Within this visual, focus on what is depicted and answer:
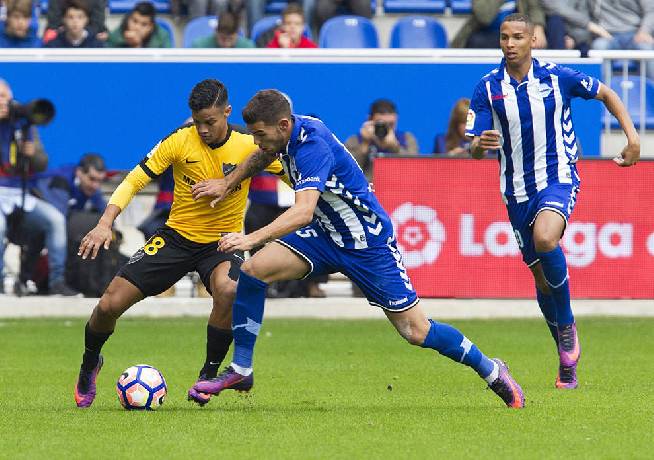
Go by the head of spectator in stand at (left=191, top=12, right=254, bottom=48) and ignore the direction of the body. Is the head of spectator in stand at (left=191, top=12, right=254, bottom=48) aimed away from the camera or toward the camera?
toward the camera

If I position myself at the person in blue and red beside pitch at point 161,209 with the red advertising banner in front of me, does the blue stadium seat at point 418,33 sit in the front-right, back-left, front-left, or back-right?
front-left

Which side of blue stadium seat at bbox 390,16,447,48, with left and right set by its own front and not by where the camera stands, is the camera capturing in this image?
front

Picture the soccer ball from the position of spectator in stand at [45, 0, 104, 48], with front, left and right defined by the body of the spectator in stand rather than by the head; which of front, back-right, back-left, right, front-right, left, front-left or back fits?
front

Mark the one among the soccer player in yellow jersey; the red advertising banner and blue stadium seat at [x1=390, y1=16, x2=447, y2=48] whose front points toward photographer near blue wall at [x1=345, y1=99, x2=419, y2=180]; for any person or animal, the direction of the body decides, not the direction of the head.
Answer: the blue stadium seat

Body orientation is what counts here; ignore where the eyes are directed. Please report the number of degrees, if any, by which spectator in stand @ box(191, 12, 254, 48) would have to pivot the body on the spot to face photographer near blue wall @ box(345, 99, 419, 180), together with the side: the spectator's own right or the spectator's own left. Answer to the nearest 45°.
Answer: approximately 45° to the spectator's own left

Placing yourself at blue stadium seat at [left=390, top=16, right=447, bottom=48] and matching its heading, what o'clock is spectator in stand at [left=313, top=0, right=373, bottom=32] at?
The spectator in stand is roughly at 3 o'clock from the blue stadium seat.

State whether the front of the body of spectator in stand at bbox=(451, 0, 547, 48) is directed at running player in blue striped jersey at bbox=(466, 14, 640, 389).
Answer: yes

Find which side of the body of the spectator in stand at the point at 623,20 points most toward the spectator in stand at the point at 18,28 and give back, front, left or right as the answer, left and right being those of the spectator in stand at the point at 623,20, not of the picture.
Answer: right

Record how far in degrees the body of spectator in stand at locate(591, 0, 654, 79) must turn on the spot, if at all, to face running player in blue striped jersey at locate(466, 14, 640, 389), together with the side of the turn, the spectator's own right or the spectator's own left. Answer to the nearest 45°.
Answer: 0° — they already face them

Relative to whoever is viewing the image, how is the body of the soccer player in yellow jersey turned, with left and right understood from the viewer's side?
facing the viewer

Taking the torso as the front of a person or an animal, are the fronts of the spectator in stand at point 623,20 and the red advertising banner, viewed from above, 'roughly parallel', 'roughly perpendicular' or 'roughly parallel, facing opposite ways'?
roughly parallel

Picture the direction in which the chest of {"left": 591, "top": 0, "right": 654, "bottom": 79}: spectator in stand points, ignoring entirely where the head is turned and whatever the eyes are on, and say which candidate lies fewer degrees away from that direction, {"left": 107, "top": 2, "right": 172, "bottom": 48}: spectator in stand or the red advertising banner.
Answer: the red advertising banner

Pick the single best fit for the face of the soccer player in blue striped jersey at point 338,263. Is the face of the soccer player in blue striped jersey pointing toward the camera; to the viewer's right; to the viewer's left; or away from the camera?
to the viewer's left

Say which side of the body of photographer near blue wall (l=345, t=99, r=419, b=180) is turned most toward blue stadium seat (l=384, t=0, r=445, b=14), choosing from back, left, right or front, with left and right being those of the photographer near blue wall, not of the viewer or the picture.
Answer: back

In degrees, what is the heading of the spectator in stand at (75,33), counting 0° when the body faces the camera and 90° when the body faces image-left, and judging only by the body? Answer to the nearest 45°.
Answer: approximately 0°

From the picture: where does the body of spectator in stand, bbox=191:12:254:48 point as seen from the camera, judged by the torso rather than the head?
toward the camera

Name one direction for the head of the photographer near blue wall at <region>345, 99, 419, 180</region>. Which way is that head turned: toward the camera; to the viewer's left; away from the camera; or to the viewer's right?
toward the camera
